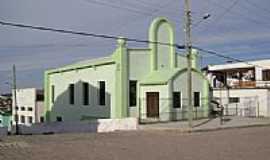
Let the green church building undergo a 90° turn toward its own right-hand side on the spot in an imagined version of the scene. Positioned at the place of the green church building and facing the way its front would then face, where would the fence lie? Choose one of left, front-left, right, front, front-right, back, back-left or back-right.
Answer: back

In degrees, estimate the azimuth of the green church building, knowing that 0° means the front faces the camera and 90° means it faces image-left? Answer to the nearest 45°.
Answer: approximately 315°

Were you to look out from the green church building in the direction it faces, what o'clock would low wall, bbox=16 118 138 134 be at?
The low wall is roughly at 3 o'clock from the green church building.
